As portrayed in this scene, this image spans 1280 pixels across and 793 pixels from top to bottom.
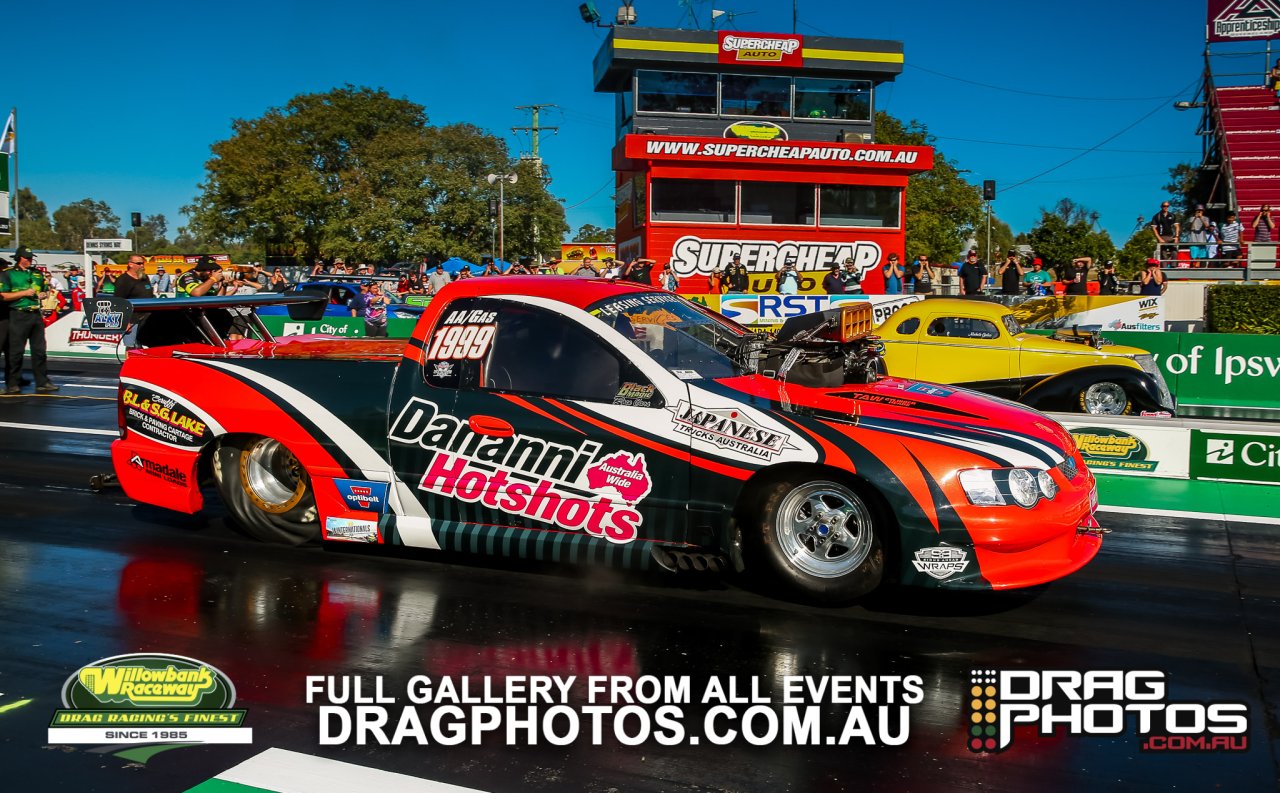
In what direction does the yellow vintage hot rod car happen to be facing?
to the viewer's right

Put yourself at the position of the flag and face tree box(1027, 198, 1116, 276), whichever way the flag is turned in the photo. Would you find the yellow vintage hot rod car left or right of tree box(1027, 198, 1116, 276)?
right

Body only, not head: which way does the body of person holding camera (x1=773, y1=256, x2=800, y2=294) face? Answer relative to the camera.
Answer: toward the camera

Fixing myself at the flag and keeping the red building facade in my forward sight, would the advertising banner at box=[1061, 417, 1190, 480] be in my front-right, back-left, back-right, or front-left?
front-right

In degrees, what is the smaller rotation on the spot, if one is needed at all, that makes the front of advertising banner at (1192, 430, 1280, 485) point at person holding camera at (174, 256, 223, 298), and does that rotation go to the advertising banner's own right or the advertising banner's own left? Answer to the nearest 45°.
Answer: approximately 90° to the advertising banner's own right

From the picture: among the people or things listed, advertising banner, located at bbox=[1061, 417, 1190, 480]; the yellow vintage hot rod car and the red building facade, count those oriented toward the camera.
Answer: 2

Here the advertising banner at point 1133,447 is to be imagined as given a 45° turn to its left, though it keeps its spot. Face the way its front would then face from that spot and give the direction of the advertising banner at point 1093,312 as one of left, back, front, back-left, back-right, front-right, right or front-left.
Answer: back-left

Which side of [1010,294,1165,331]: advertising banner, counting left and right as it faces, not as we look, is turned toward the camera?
front

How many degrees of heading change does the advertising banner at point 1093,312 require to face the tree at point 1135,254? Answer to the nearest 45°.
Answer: approximately 180°

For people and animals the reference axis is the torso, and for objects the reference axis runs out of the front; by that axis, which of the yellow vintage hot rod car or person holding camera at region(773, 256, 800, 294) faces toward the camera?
the person holding camera

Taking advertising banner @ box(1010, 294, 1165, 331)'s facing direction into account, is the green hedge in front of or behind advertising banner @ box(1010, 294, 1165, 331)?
behind

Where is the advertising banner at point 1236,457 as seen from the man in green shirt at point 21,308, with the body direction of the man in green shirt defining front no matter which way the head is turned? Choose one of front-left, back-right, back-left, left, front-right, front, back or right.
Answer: front

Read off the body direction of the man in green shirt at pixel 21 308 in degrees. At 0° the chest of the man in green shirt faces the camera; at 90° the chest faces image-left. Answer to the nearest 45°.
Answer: approximately 315°

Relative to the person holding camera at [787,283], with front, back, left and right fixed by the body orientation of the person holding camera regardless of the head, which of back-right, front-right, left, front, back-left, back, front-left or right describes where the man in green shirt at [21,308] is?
front-right

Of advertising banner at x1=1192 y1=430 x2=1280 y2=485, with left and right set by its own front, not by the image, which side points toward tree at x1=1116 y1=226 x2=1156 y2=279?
back

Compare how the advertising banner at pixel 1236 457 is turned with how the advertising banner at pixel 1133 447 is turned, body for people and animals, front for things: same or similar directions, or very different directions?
same or similar directions

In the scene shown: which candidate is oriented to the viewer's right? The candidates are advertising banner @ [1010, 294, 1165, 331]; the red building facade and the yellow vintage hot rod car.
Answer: the yellow vintage hot rod car
